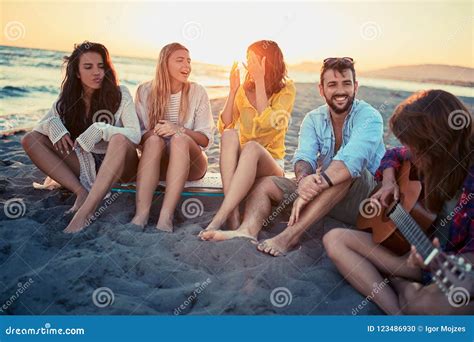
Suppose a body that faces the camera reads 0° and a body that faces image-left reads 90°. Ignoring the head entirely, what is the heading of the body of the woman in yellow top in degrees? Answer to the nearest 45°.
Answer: approximately 45°

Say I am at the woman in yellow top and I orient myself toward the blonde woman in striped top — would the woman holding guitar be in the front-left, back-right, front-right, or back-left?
back-left

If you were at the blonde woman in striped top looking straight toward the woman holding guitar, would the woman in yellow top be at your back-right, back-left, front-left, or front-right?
front-left

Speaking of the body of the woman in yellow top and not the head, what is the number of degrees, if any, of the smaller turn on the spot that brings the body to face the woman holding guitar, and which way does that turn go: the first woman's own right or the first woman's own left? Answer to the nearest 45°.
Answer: approximately 90° to the first woman's own left
